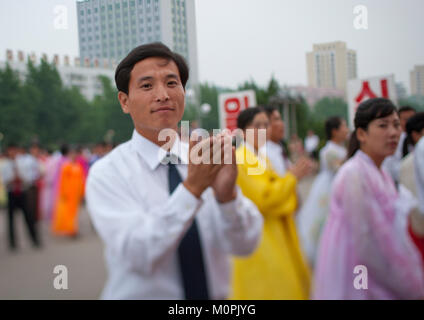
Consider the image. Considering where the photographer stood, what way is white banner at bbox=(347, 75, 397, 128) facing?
facing the viewer

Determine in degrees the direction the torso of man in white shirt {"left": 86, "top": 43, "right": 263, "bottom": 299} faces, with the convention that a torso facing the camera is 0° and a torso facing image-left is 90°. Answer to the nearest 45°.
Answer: approximately 315°

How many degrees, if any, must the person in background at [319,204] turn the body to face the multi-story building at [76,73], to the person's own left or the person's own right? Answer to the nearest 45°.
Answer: approximately 90° to the person's own right
